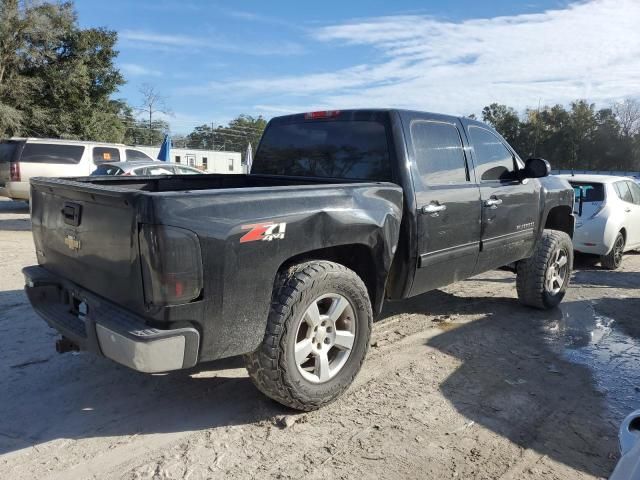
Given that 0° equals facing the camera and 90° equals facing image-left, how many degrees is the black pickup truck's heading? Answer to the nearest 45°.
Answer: approximately 225°

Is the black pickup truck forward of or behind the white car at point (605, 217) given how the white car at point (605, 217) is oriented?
behind

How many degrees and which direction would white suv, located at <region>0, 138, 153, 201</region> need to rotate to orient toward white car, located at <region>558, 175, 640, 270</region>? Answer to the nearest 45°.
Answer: approximately 90° to its right

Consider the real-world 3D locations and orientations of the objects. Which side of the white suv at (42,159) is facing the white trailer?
front

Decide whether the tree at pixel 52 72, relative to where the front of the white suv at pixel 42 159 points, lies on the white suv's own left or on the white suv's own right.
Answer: on the white suv's own left

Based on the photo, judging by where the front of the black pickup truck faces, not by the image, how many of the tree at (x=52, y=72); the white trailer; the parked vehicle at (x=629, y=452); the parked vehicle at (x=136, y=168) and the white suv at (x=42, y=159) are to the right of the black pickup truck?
1

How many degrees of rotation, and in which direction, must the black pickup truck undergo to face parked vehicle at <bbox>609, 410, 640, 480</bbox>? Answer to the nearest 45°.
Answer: approximately 90° to its right

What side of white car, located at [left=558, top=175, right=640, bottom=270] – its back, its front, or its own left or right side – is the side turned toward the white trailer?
left

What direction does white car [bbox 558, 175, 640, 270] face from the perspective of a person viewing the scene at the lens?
facing away from the viewer and to the right of the viewer

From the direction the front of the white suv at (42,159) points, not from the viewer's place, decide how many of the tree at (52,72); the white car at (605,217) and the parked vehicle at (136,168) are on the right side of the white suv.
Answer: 2

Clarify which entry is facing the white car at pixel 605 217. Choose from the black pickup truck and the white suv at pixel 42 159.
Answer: the black pickup truck
